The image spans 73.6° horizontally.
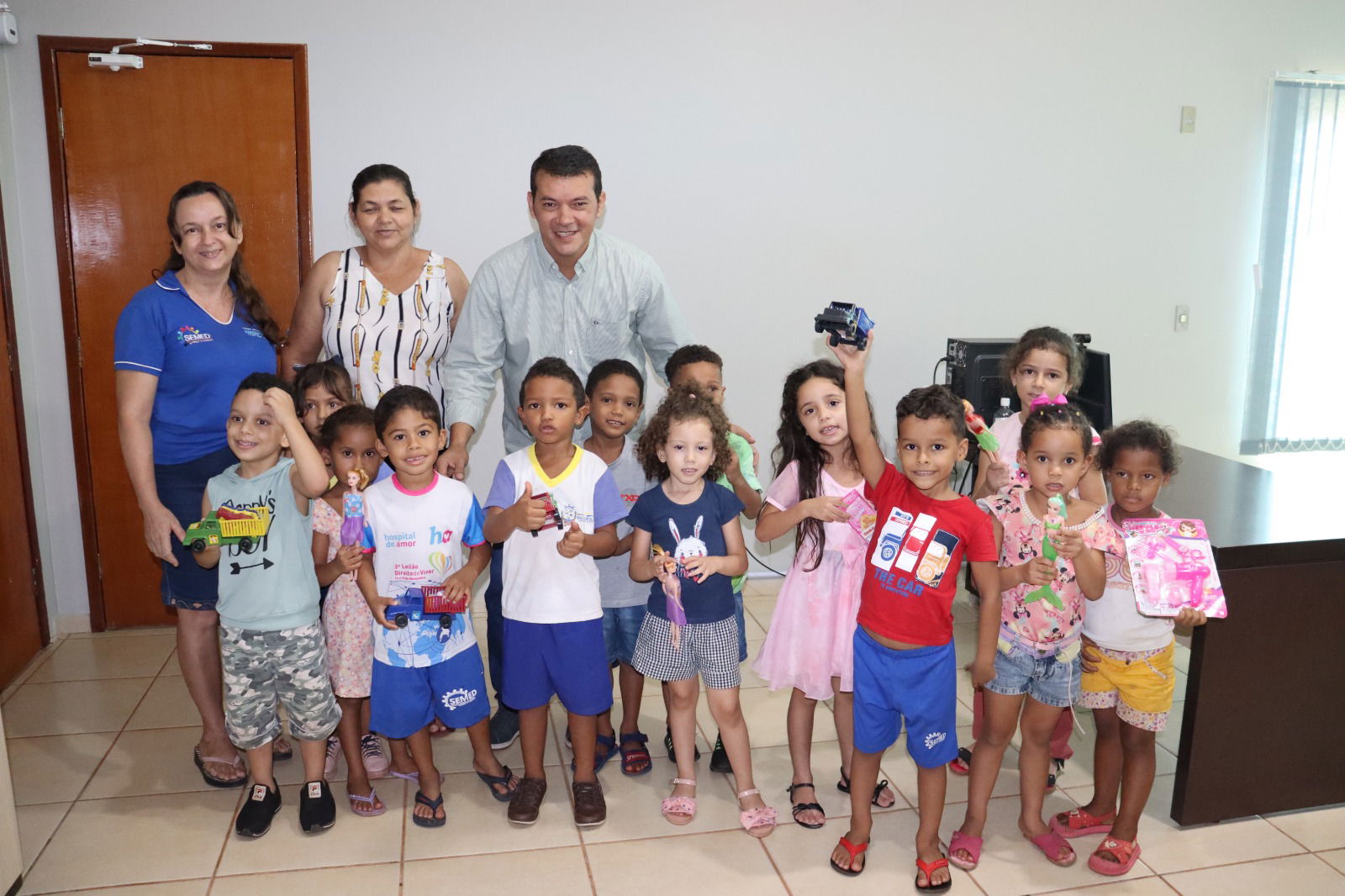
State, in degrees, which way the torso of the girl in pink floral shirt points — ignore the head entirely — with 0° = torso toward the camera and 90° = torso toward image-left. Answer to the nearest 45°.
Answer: approximately 0°

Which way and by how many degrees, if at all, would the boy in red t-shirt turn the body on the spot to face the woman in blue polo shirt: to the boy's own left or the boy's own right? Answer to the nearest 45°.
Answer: approximately 90° to the boy's own right

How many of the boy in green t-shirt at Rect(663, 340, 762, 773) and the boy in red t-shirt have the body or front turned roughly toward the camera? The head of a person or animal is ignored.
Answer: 2

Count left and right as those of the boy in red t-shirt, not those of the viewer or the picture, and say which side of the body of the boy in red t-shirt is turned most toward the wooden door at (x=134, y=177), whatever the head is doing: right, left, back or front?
right

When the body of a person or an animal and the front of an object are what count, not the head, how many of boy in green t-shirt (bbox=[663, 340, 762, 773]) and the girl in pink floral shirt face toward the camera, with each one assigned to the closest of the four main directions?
2

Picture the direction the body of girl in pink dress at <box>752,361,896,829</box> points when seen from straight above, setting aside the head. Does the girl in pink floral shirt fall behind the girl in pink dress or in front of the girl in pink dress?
in front

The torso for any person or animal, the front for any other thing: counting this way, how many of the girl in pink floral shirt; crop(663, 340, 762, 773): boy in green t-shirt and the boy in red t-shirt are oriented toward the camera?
3

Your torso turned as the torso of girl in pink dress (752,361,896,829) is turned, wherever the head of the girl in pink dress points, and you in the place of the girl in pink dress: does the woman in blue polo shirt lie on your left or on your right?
on your right

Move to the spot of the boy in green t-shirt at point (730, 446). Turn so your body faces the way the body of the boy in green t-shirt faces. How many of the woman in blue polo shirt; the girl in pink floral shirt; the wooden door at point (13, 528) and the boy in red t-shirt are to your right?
2

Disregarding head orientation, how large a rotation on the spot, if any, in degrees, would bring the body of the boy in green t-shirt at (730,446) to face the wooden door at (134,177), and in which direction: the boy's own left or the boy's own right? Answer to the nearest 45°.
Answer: approximately 135° to the boy's own right

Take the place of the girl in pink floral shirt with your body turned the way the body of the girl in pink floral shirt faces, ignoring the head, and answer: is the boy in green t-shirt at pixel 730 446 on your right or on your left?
on your right
